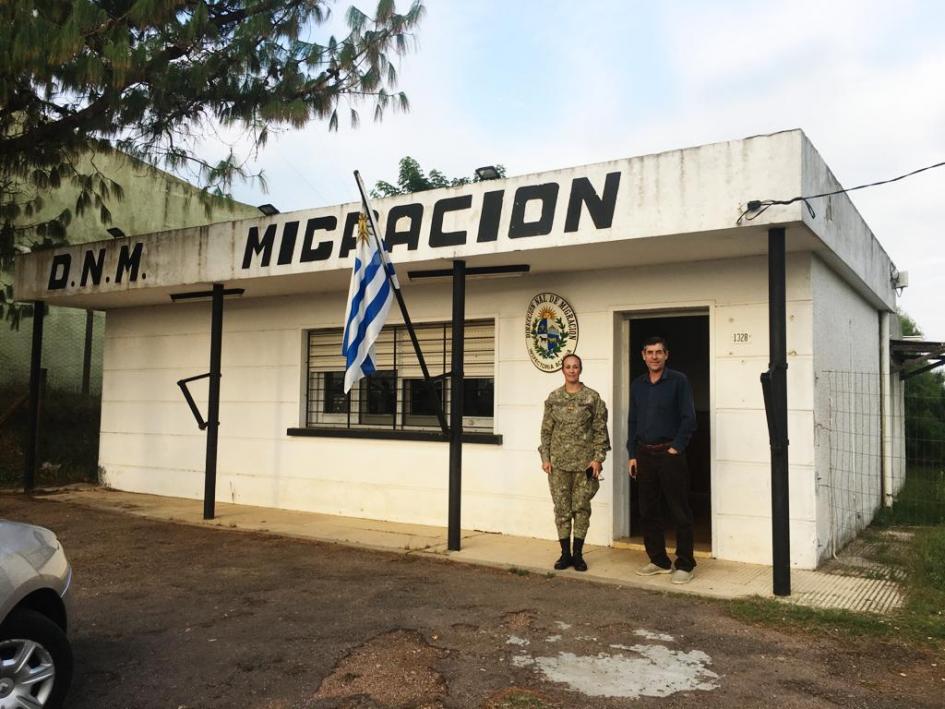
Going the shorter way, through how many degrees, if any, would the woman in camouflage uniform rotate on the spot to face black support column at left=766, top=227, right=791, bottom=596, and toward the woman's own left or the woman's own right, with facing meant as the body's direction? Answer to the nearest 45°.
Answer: approximately 90° to the woman's own left

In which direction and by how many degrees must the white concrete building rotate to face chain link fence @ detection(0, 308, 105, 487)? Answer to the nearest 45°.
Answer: approximately 90° to its right

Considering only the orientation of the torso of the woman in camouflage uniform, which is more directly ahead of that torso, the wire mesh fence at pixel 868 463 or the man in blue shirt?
the man in blue shirt

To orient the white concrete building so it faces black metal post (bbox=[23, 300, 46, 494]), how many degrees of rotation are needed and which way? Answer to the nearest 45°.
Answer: approximately 90° to its right

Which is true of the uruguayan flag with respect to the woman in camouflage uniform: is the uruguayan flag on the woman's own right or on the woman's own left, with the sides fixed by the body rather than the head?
on the woman's own right

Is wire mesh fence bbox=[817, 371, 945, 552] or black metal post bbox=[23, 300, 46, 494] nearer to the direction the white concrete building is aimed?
the black metal post

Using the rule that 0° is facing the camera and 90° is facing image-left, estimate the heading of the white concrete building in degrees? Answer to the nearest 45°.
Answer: approximately 45°

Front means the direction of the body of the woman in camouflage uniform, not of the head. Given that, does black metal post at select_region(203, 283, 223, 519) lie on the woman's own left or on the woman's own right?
on the woman's own right
